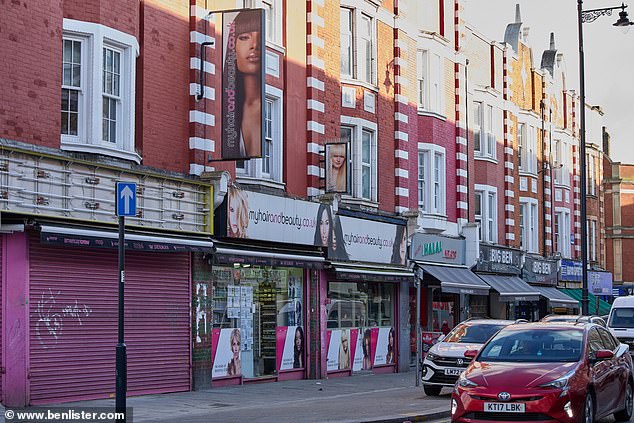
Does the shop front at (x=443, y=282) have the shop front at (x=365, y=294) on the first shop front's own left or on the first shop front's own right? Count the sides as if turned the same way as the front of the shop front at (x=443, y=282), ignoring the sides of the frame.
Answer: on the first shop front's own right

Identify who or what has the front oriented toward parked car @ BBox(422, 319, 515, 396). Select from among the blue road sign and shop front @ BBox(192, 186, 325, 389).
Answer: the shop front

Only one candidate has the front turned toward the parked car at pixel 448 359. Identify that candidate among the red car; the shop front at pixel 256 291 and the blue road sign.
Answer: the shop front

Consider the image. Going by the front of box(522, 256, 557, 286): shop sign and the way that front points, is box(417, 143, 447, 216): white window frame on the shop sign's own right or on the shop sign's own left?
on the shop sign's own right

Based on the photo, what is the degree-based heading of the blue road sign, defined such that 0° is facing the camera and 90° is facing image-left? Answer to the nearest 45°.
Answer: approximately 0°

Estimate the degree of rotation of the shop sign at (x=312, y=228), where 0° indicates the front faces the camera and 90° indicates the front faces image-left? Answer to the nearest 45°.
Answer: approximately 315°
